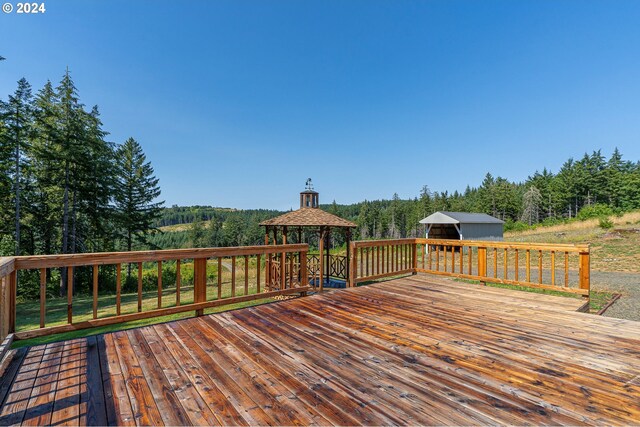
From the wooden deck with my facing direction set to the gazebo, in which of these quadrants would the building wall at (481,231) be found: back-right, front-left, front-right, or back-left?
front-right

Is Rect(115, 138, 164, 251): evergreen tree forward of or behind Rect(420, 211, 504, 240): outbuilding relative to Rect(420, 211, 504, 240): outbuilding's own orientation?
forward

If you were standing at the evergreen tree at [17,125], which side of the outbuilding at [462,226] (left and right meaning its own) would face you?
front

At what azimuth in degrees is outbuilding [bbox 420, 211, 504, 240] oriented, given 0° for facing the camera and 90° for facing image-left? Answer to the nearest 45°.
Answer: approximately 45°

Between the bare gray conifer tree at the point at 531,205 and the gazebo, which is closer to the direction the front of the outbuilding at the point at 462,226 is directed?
the gazebo

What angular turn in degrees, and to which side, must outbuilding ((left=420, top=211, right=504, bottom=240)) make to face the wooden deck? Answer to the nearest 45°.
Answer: approximately 45° to its left
